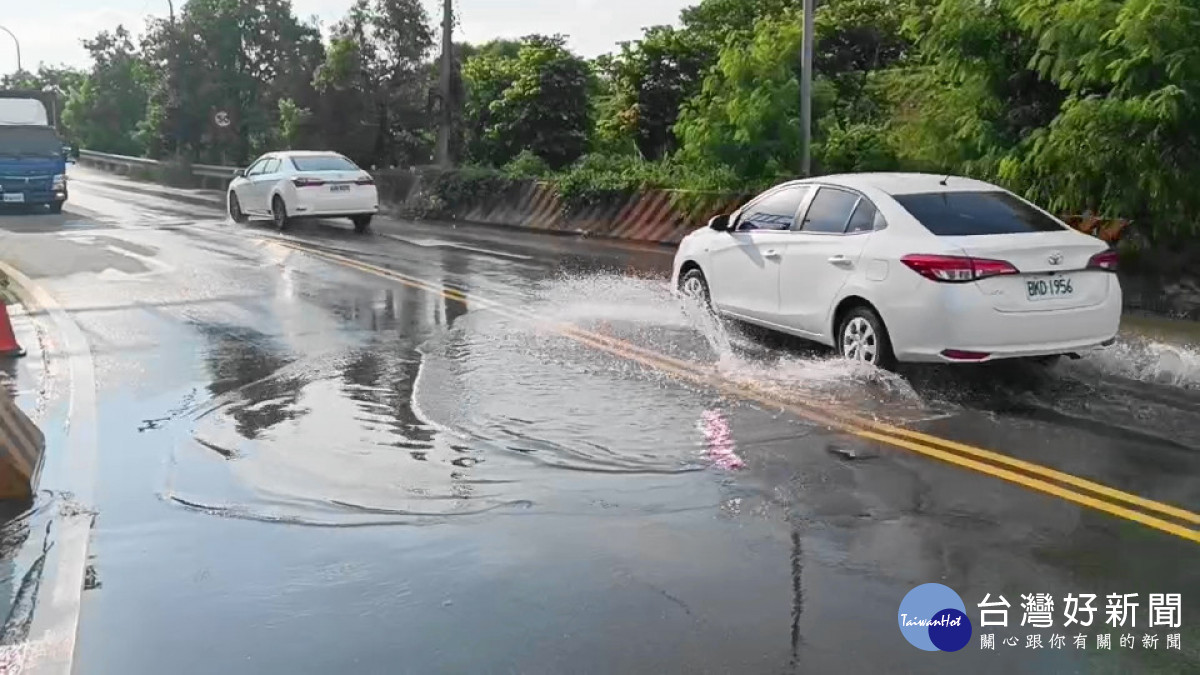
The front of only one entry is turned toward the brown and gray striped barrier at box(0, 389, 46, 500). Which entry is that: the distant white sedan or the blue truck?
the blue truck

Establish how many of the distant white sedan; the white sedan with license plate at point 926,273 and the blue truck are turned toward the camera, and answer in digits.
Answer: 1

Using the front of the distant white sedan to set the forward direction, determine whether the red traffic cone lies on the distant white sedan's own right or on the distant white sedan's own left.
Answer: on the distant white sedan's own left

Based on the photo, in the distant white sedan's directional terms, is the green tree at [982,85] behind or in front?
behind

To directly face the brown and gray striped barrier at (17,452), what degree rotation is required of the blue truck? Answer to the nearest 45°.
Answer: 0° — it already faces it

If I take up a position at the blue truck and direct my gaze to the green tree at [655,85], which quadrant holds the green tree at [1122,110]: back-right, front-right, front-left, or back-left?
front-right

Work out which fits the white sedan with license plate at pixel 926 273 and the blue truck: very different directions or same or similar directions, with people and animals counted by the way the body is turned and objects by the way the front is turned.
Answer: very different directions

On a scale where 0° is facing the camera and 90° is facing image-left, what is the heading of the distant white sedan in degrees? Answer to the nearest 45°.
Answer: approximately 135°

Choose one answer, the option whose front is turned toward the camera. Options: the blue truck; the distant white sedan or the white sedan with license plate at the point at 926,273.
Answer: the blue truck

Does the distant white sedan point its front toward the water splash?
no

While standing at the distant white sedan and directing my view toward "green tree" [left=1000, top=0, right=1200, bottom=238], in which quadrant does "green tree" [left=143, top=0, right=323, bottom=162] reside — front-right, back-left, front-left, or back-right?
back-left

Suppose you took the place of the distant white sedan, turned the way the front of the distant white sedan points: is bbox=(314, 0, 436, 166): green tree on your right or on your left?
on your right

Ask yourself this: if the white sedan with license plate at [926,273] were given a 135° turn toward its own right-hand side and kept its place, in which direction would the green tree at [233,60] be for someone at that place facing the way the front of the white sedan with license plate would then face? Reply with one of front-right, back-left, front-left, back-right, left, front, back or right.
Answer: back-left

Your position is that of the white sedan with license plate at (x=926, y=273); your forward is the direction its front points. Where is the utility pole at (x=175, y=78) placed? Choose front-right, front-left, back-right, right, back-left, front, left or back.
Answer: front

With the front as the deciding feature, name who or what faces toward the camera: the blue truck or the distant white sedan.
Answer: the blue truck

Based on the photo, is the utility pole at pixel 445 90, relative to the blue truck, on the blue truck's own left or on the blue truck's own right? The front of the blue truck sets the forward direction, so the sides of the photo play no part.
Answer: on the blue truck's own left

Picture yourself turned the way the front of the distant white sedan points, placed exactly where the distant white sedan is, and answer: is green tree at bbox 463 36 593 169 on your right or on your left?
on your right

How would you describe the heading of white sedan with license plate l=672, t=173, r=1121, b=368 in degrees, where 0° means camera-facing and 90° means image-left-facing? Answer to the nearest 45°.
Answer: approximately 135°

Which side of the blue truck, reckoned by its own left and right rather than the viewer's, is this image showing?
front
